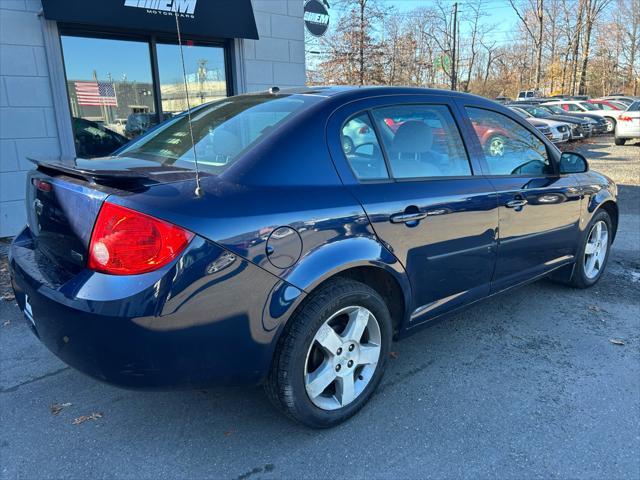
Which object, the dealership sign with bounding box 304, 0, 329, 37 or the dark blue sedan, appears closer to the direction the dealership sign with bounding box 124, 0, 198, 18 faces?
the dark blue sedan

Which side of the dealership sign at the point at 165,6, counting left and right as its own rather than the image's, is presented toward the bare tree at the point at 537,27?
left

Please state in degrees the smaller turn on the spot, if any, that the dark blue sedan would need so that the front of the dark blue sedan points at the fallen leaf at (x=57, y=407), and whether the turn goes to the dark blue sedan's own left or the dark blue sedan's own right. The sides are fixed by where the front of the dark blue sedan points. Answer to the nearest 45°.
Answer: approximately 135° to the dark blue sedan's own left

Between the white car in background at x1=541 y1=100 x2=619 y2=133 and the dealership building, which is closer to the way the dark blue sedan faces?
the white car in background

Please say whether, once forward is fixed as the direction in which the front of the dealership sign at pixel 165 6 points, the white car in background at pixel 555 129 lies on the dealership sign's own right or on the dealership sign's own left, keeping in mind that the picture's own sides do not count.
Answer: on the dealership sign's own left

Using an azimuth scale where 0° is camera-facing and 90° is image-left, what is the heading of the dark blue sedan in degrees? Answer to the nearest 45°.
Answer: approximately 225°

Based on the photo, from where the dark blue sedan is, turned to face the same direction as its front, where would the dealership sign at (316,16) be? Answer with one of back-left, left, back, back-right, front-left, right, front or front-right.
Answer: front-left

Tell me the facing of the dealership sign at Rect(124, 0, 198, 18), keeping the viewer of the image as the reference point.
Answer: facing the viewer and to the right of the viewer
